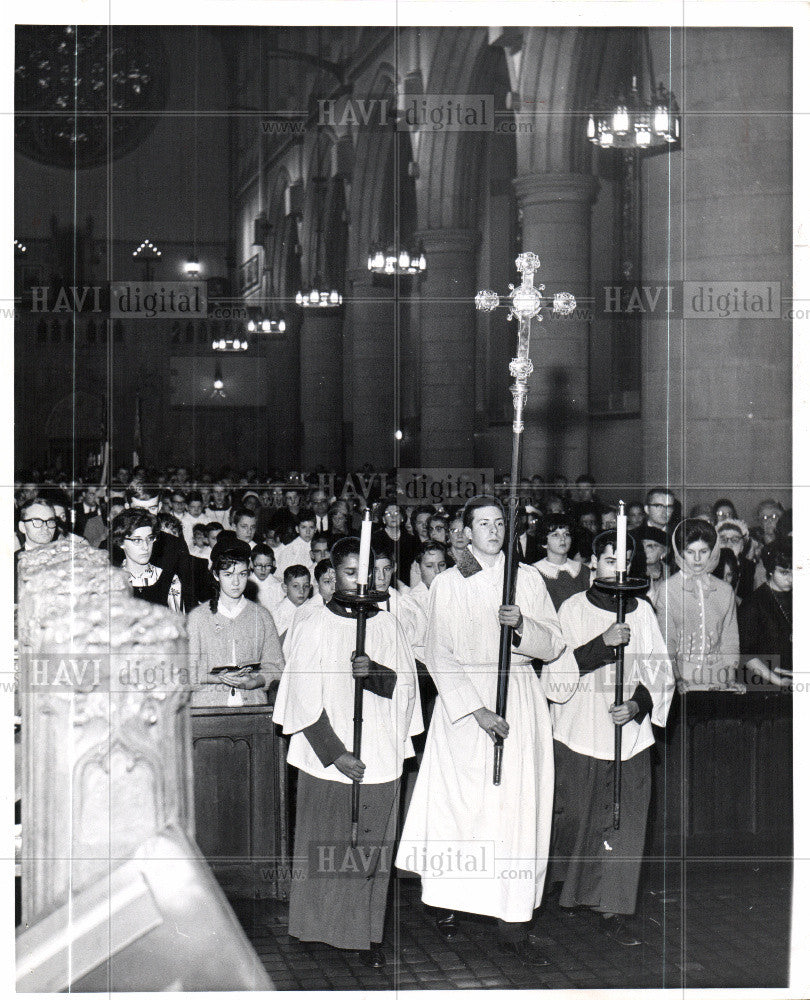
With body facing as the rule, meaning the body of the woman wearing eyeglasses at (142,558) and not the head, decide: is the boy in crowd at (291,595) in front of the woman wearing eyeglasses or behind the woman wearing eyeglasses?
behind

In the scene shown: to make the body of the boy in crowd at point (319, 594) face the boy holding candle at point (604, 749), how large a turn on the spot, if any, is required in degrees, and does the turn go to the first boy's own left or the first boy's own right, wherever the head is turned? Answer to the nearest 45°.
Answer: approximately 45° to the first boy's own left

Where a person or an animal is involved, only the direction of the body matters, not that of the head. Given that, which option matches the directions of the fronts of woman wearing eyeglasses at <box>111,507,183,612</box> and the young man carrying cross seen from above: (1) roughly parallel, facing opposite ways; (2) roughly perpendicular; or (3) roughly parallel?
roughly parallel

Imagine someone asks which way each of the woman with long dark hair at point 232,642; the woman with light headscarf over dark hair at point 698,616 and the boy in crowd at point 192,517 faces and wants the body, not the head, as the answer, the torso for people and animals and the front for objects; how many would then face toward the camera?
3

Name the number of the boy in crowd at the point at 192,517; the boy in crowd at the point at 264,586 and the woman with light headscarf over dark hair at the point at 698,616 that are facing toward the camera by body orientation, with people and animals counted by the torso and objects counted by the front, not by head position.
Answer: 3

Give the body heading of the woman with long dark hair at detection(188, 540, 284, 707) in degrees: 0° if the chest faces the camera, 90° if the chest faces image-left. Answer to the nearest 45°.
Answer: approximately 0°

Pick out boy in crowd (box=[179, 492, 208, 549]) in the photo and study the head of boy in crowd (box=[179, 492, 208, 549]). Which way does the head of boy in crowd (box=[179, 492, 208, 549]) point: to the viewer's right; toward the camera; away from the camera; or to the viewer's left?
toward the camera

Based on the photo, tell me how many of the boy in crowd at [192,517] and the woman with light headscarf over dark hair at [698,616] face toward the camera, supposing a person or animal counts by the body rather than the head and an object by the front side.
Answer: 2

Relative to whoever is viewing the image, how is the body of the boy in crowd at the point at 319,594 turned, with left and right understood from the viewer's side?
facing the viewer and to the right of the viewer

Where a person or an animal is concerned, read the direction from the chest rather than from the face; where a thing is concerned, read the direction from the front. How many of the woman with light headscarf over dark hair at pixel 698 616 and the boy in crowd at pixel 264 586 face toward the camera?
2

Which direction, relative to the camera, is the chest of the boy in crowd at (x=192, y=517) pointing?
toward the camera

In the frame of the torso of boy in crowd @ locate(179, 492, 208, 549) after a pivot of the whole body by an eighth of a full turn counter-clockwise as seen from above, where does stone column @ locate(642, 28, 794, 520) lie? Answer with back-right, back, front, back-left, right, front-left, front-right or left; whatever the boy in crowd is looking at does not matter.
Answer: front-left

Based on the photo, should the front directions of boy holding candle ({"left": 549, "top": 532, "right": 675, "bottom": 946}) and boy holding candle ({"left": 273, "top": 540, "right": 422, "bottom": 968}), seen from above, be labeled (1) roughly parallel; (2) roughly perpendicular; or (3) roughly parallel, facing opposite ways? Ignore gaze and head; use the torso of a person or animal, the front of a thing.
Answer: roughly parallel

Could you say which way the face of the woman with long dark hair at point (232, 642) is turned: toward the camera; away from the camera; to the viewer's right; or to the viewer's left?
toward the camera

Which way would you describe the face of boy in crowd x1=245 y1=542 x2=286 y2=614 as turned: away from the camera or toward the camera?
toward the camera
